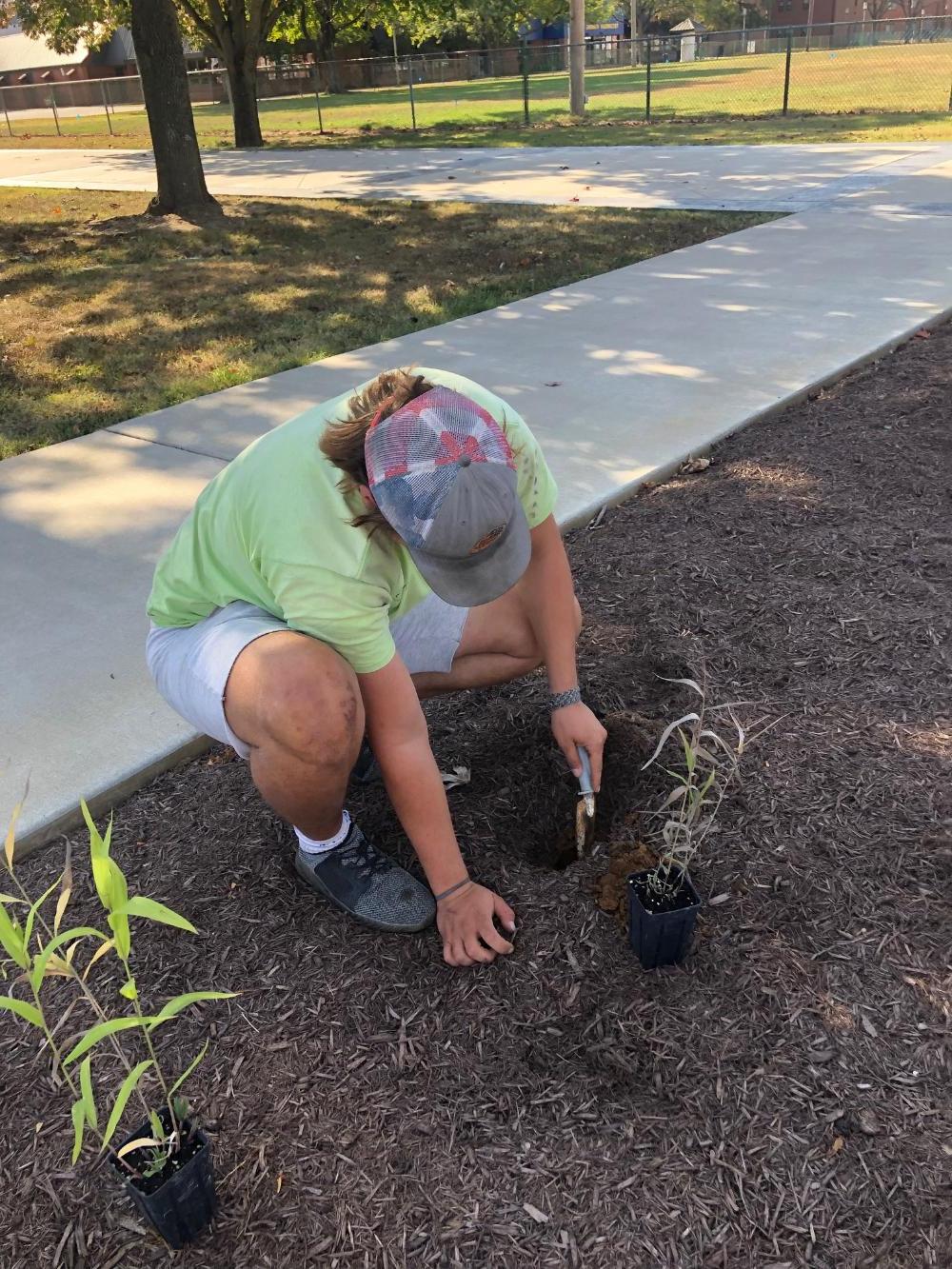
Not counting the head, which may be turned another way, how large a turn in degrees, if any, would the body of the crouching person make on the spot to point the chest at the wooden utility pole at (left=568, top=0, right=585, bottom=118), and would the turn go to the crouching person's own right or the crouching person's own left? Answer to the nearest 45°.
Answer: approximately 135° to the crouching person's own left

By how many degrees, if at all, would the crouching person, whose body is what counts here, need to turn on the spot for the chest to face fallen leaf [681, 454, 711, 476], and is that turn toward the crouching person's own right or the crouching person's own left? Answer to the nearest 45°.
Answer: approximately 90° to the crouching person's own left

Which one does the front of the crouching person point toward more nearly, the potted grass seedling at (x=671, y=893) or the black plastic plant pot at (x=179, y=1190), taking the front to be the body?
the potted grass seedling

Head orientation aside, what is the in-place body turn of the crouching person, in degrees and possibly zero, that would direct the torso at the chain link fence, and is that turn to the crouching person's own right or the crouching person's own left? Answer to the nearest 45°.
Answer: approximately 135° to the crouching person's own left

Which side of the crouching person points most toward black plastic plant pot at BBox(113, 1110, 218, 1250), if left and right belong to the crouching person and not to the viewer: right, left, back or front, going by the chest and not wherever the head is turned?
right

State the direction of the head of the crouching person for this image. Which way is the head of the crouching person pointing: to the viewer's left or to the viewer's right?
to the viewer's right

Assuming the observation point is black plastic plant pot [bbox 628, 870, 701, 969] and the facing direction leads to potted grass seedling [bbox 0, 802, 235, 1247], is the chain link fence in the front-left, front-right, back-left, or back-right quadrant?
back-right

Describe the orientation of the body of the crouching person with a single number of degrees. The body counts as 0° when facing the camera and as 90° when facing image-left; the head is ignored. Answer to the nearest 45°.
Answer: approximately 315°

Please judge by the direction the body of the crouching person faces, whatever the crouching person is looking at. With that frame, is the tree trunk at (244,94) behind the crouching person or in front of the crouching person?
behind

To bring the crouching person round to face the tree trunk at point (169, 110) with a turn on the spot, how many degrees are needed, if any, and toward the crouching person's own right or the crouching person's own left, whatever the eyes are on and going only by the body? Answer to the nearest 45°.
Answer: approximately 135° to the crouching person's own left

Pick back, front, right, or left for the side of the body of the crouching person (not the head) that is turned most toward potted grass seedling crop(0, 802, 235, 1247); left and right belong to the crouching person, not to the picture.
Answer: right

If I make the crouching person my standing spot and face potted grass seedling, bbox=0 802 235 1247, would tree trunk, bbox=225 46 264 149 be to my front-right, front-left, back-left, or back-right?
back-right
